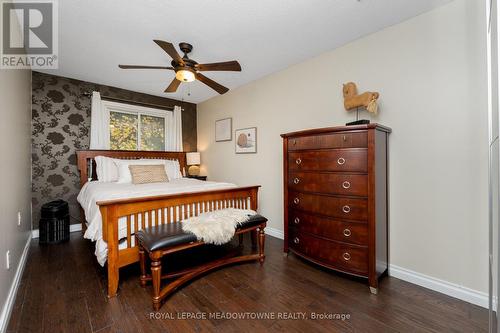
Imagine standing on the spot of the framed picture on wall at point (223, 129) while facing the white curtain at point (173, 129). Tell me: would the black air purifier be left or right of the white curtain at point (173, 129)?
left

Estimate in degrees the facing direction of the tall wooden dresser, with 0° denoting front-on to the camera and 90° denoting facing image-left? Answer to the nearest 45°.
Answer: approximately 45°

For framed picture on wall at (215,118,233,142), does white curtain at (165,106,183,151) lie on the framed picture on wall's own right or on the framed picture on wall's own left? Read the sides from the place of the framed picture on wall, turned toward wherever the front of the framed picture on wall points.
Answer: on the framed picture on wall's own right

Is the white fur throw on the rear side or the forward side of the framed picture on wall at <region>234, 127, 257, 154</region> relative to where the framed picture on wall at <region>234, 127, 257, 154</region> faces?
on the forward side

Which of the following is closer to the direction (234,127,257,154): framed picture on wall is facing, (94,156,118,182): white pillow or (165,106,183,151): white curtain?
the white pillow

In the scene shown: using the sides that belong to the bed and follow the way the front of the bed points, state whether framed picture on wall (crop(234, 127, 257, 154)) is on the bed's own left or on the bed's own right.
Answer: on the bed's own left

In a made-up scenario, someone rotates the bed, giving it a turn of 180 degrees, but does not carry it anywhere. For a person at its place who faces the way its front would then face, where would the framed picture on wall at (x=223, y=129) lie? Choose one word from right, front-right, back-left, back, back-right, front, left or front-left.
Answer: right

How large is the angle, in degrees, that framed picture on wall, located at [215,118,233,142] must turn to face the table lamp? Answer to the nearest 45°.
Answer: approximately 90° to its right

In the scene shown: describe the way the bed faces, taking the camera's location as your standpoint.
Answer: facing the viewer and to the right of the viewer

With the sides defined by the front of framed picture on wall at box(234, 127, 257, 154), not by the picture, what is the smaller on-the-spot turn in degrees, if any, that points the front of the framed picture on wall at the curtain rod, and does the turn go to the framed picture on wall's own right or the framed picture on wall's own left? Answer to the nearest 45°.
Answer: approximately 45° to the framed picture on wall's own right

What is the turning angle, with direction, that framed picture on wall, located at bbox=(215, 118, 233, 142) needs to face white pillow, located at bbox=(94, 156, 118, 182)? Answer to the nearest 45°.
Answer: approximately 45° to its right

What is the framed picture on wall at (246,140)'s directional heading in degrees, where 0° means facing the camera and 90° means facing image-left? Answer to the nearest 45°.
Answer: approximately 45°

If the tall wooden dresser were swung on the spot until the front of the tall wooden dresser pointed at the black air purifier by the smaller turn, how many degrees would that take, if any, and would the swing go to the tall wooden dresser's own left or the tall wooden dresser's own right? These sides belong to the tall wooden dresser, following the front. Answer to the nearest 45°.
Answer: approximately 45° to the tall wooden dresser's own right

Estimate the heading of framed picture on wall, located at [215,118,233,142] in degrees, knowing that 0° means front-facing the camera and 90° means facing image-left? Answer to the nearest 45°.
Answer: approximately 45°
